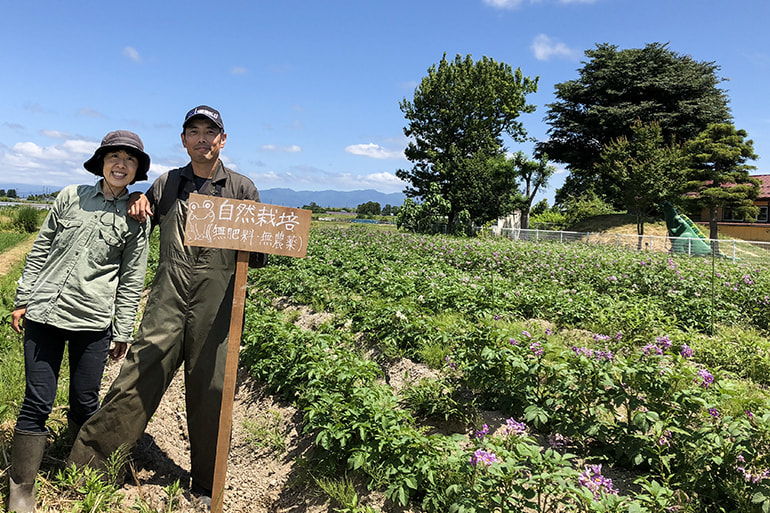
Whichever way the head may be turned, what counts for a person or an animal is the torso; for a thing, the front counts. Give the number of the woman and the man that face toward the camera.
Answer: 2

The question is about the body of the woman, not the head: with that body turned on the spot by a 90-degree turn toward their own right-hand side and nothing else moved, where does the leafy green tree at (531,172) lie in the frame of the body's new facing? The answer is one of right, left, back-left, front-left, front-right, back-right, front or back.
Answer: back-right

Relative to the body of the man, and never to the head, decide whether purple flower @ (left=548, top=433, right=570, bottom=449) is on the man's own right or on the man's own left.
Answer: on the man's own left

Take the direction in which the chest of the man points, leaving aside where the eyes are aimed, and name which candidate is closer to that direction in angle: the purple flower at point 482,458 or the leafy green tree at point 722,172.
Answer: the purple flower

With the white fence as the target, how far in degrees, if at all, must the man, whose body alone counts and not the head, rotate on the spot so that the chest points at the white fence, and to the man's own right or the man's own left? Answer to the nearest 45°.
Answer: approximately 135° to the man's own left

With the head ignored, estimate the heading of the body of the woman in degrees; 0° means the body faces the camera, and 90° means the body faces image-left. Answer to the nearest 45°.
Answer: approximately 0°

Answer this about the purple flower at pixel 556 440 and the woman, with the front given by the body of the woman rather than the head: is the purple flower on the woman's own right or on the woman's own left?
on the woman's own left

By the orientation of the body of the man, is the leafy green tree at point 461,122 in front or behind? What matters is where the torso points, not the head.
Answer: behind
